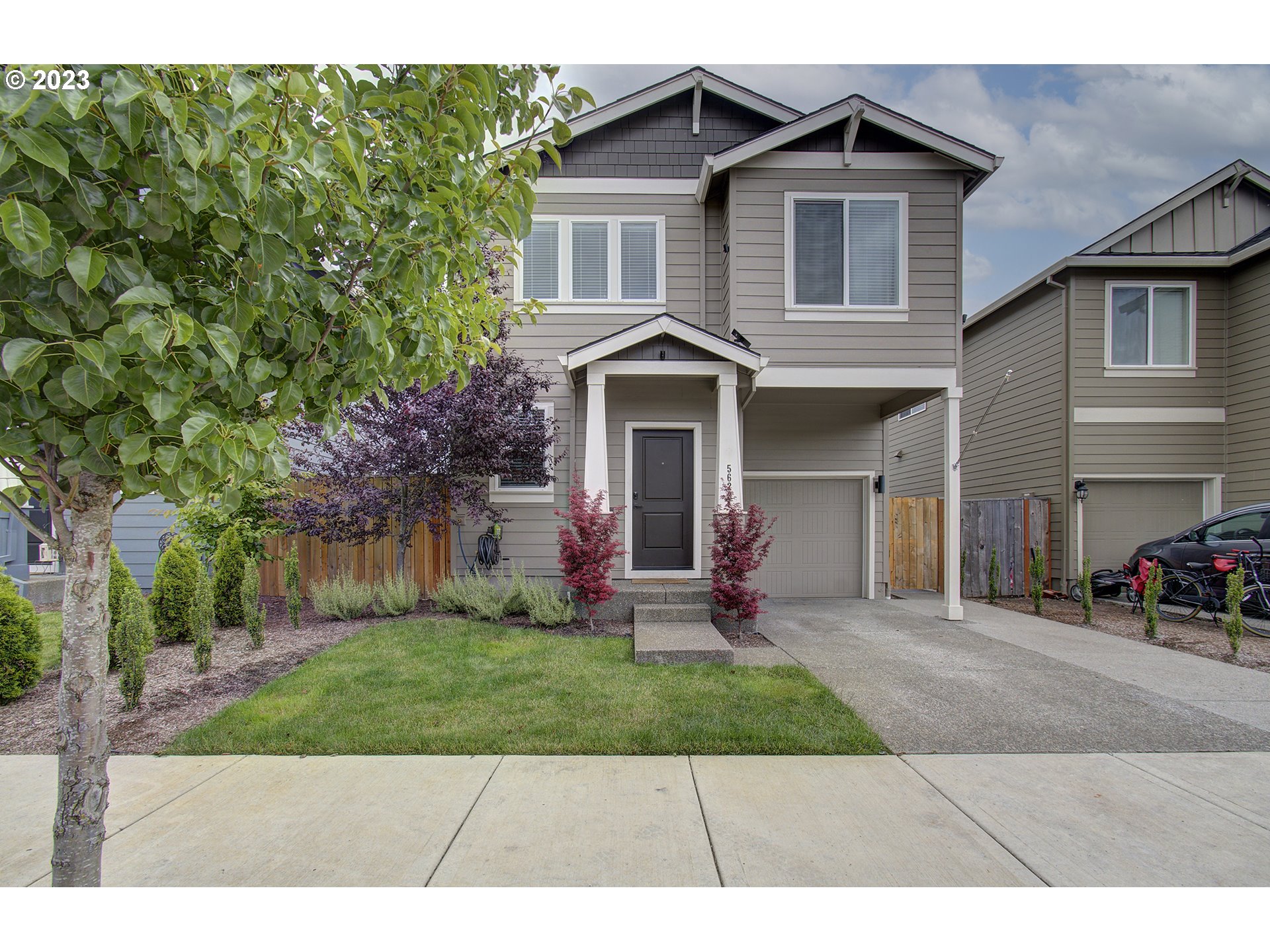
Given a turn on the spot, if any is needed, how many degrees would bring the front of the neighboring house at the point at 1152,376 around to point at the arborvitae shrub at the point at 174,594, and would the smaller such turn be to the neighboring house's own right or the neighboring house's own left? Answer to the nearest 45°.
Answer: approximately 45° to the neighboring house's own right

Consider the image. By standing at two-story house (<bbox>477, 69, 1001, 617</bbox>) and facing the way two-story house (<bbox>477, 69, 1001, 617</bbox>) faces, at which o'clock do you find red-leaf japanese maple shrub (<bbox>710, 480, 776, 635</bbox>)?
The red-leaf japanese maple shrub is roughly at 12 o'clock from the two-story house.

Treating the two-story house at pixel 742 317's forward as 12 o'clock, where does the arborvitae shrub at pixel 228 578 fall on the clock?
The arborvitae shrub is roughly at 2 o'clock from the two-story house.

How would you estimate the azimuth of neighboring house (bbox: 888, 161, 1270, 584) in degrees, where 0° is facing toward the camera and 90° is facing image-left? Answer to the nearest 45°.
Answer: approximately 0°

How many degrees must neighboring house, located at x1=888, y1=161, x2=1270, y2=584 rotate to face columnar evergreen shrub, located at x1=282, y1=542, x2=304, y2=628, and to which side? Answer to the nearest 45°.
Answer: approximately 45° to its right

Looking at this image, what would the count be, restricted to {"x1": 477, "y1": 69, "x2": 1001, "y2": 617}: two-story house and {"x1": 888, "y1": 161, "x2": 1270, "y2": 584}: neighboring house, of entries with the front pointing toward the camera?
2

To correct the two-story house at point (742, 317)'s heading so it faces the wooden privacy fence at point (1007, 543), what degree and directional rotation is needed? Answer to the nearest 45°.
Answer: approximately 135° to its left

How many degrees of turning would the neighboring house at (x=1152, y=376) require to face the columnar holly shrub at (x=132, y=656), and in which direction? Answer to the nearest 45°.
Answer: approximately 45° to its right

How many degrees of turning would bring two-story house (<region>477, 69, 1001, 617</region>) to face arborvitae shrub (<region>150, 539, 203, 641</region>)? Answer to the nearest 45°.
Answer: approximately 45° to its right
